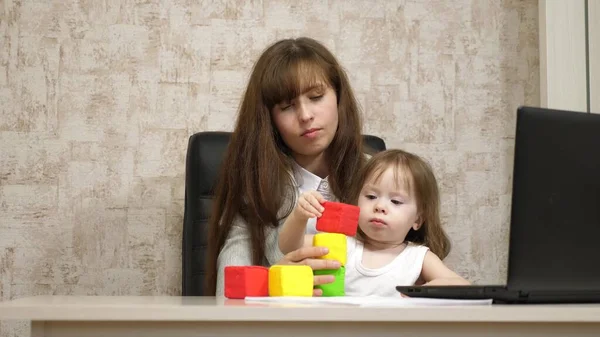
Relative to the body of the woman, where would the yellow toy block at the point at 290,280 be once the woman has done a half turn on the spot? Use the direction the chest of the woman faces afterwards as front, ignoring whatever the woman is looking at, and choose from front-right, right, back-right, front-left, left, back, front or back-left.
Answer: back-left

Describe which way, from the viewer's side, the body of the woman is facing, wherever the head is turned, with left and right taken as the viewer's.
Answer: facing the viewer and to the right of the viewer

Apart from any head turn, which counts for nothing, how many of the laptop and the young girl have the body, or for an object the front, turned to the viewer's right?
0

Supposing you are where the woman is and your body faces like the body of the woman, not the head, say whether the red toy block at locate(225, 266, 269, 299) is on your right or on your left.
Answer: on your right

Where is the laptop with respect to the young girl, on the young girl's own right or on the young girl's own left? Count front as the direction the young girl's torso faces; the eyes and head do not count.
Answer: on the young girl's own left

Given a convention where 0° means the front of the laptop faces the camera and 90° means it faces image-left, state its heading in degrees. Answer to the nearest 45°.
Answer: approximately 135°
